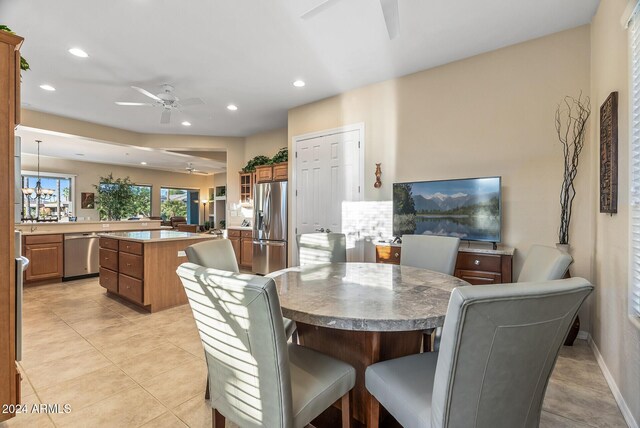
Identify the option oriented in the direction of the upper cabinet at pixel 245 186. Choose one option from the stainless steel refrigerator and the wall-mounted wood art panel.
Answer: the wall-mounted wood art panel

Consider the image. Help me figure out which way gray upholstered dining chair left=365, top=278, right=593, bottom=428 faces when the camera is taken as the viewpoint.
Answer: facing away from the viewer and to the left of the viewer

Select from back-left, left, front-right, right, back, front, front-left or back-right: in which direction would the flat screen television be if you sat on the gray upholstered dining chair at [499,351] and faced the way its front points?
front-right

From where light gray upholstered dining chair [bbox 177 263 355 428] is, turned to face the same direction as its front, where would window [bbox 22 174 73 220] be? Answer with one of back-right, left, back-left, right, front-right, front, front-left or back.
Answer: left

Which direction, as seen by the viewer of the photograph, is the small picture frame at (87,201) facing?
facing the viewer

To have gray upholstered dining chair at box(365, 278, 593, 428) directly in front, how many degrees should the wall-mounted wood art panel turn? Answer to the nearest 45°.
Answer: approximately 90° to its left

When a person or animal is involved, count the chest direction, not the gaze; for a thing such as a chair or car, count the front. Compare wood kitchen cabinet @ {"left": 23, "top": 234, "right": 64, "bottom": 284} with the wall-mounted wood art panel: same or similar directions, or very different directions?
very different directions

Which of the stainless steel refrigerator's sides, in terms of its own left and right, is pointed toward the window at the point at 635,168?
left

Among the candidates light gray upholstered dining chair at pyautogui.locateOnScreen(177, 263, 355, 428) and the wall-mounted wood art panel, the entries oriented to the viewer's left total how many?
1

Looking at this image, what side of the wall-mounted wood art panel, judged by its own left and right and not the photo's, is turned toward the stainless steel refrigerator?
front

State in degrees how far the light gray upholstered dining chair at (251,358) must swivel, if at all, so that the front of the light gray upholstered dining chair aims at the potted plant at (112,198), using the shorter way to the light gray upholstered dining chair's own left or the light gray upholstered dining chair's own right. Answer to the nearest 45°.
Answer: approximately 90° to the light gray upholstered dining chair's own left

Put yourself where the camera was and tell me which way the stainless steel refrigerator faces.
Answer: facing the viewer and to the left of the viewer

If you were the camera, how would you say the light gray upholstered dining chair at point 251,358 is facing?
facing away from the viewer and to the right of the viewer

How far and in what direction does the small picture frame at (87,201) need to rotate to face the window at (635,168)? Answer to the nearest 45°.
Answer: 0° — it already faces it

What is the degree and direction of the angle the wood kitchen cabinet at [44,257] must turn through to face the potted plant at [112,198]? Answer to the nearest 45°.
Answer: approximately 180°

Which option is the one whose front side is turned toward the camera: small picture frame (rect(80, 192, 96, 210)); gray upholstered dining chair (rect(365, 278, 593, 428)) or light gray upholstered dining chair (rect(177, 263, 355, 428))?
the small picture frame

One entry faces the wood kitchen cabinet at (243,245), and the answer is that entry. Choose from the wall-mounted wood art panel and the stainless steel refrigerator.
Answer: the wall-mounted wood art panel

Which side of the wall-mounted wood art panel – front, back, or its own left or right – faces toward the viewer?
left

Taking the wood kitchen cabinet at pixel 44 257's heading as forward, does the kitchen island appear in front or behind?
in front

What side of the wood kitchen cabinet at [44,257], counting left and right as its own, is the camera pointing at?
front

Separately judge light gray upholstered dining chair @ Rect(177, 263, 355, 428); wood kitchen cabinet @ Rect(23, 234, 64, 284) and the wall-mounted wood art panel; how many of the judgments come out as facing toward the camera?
1

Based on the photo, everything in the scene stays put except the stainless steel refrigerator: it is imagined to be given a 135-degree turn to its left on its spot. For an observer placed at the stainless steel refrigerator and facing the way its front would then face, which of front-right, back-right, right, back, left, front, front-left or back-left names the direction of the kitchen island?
back-right

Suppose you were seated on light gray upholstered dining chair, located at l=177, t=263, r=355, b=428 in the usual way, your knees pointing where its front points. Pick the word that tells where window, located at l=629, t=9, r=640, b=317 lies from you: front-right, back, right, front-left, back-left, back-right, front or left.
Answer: front-right
